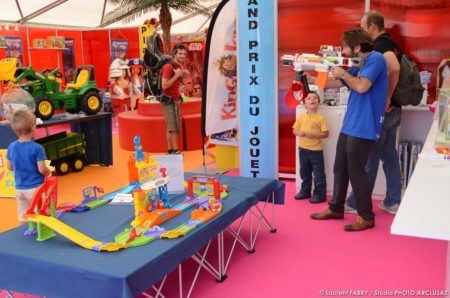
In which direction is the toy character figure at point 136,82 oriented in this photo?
toward the camera

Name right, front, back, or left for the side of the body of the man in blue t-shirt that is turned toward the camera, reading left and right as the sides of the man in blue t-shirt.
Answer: left

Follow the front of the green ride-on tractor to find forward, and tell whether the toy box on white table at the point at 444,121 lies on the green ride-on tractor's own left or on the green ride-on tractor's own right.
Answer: on the green ride-on tractor's own left

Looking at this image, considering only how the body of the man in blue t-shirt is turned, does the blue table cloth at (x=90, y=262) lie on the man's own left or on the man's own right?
on the man's own left

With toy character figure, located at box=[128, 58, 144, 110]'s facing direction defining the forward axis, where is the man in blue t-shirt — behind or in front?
in front

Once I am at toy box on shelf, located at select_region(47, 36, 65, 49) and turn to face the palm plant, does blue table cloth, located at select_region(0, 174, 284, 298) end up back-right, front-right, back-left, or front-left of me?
front-right

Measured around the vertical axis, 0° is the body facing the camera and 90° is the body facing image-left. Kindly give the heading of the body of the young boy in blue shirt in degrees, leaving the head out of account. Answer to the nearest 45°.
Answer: approximately 225°

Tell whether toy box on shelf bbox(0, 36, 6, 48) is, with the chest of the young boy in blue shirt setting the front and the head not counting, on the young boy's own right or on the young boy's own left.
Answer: on the young boy's own left

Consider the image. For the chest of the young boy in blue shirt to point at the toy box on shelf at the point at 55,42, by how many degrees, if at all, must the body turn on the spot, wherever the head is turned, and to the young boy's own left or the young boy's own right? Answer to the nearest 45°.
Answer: approximately 45° to the young boy's own left

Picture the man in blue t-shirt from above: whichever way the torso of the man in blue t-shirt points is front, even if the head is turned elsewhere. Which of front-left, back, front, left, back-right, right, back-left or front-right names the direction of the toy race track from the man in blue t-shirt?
front-left

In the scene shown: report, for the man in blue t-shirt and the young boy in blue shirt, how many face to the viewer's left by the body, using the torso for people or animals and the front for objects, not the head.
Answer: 1

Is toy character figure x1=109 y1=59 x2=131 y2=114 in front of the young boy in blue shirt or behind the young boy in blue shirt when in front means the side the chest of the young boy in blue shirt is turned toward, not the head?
in front

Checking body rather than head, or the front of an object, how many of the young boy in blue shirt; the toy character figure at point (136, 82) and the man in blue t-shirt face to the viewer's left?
1

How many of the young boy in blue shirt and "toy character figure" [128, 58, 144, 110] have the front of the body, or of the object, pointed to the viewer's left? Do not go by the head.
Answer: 0

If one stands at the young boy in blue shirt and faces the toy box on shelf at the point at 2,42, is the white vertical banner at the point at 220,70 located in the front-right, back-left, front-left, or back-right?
front-right

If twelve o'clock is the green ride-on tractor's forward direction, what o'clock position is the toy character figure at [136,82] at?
The toy character figure is roughly at 5 o'clock from the green ride-on tractor.

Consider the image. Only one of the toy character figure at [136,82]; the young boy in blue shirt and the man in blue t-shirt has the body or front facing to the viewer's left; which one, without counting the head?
the man in blue t-shirt
